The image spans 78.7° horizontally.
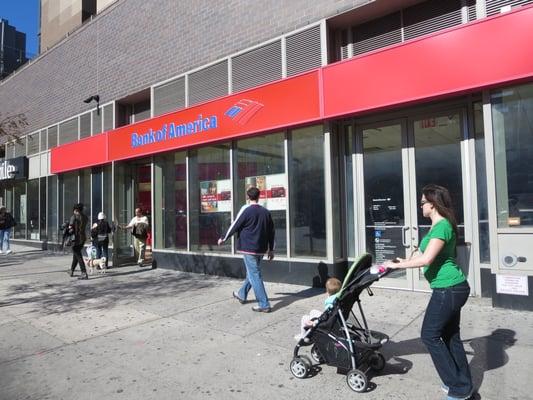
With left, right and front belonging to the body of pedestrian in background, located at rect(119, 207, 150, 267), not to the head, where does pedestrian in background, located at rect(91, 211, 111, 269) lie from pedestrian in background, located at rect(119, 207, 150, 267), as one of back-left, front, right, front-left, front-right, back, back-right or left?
right

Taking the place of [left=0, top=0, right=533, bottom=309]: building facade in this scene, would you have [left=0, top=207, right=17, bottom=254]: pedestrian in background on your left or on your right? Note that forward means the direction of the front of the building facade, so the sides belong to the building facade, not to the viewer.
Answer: on your right

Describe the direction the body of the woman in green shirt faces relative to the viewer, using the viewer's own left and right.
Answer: facing to the left of the viewer

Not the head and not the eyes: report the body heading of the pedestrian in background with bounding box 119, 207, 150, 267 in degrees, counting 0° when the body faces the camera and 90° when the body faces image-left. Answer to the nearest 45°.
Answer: approximately 0°

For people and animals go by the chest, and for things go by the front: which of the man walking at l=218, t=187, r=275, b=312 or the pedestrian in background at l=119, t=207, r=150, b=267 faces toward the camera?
the pedestrian in background

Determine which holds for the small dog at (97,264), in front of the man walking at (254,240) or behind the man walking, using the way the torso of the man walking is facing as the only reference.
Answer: in front

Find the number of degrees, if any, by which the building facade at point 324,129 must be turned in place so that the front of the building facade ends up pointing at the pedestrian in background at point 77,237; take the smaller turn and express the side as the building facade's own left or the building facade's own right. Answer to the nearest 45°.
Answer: approximately 45° to the building facade's own right

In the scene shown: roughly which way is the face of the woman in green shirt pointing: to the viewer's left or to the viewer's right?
to the viewer's left

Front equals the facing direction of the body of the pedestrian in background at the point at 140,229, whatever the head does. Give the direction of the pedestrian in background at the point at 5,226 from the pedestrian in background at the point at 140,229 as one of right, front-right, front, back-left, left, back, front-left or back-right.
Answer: back-right

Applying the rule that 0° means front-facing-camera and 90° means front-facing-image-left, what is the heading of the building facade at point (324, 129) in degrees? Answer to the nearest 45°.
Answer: approximately 45°

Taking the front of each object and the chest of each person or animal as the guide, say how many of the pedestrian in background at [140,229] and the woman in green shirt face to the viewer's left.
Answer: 1
